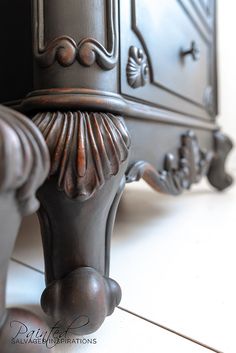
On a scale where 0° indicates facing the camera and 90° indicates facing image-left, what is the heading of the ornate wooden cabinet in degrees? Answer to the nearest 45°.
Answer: approximately 315°
